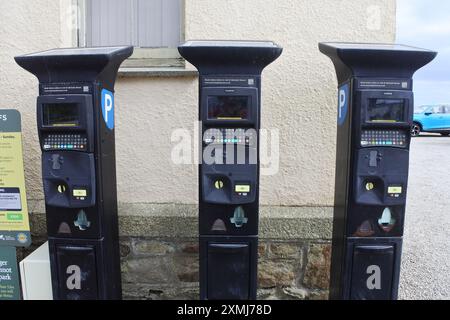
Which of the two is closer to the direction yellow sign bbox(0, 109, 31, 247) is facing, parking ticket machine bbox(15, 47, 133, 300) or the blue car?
the parking ticket machine

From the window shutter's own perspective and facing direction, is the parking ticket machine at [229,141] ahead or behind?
ahead

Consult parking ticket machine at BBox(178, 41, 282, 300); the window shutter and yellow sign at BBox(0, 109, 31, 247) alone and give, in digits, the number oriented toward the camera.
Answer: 3

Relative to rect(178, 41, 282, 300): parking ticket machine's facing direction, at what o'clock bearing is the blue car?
The blue car is roughly at 7 o'clock from the parking ticket machine.

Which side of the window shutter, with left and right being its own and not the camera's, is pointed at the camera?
front

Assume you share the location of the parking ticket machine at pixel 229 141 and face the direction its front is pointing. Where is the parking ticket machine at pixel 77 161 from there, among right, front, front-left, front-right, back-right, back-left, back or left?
right

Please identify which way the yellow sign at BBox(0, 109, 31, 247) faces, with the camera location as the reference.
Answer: facing the viewer

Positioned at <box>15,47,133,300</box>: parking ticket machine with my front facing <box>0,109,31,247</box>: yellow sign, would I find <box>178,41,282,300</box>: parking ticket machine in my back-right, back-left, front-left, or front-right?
back-right

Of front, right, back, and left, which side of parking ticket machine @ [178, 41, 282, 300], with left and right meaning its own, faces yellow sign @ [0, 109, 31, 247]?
right
